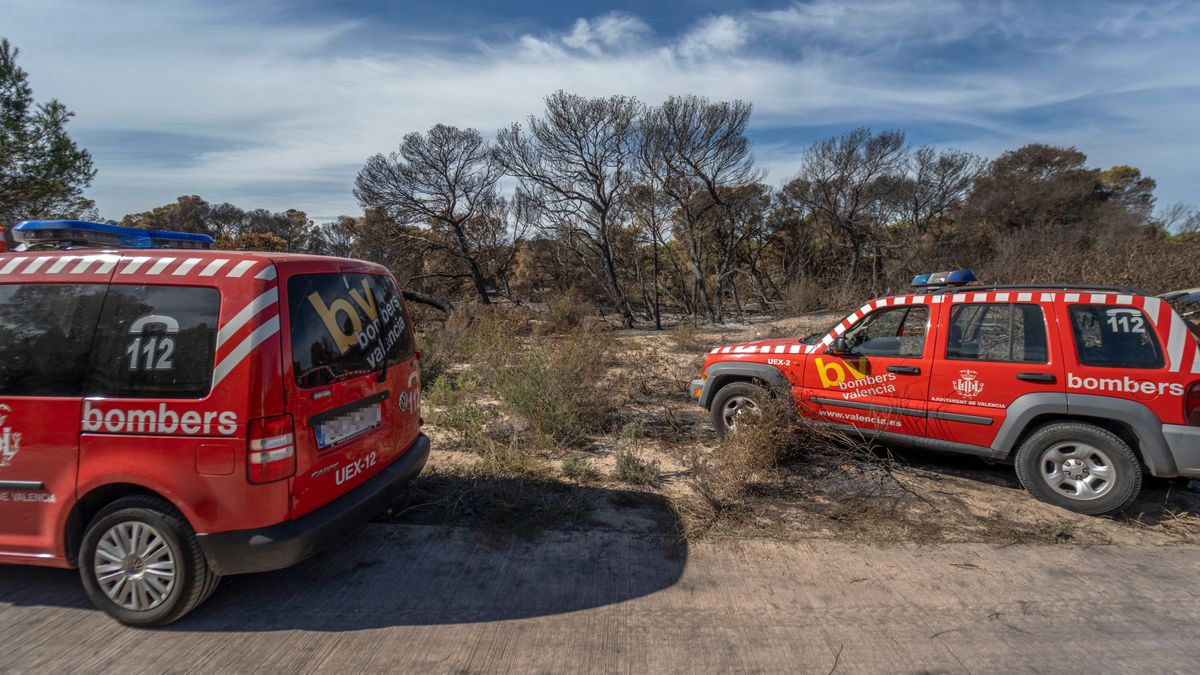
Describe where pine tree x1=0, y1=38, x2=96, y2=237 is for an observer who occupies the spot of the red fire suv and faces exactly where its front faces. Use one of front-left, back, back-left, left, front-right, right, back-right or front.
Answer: front-left

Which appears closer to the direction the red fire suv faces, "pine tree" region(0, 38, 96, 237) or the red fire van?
the pine tree

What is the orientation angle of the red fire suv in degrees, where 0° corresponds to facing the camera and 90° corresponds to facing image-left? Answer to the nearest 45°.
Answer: approximately 135°

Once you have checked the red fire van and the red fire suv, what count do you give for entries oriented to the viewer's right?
0

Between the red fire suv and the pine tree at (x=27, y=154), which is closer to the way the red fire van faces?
the pine tree

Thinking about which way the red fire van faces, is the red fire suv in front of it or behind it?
behind

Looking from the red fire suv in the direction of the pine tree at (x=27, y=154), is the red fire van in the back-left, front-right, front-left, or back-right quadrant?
front-left

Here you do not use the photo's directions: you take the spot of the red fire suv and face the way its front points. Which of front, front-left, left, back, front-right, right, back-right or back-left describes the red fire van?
left

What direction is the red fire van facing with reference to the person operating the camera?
facing away from the viewer and to the left of the viewer

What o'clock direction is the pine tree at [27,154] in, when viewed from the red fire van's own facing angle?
The pine tree is roughly at 1 o'clock from the red fire van.
